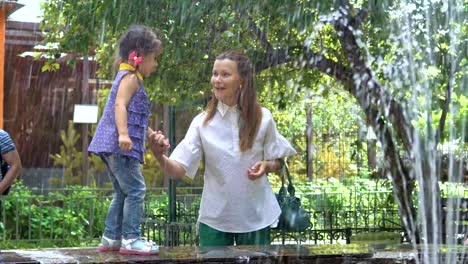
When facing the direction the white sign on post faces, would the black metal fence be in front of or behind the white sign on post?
in front

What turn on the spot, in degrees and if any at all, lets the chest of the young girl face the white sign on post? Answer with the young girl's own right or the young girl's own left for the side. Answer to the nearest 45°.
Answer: approximately 90° to the young girl's own left

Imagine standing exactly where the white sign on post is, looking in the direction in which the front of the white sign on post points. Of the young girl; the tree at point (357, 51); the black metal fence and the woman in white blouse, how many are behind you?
0

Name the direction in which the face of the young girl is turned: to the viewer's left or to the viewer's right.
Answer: to the viewer's right

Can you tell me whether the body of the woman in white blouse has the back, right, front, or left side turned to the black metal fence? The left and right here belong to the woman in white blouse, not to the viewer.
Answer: back

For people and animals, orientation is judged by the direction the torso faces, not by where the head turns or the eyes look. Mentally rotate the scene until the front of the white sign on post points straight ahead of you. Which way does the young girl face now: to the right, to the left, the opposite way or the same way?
to the left

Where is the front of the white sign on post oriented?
toward the camera

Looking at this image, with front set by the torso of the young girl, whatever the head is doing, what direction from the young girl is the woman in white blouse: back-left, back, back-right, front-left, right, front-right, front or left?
front

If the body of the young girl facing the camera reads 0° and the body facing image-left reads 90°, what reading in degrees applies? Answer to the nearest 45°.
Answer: approximately 270°

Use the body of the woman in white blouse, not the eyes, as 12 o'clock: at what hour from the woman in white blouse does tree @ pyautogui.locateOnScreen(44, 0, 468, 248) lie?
The tree is roughly at 7 o'clock from the woman in white blouse.

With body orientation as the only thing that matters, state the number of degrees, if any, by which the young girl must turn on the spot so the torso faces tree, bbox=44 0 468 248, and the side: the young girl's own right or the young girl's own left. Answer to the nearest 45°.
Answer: approximately 45° to the young girl's own left

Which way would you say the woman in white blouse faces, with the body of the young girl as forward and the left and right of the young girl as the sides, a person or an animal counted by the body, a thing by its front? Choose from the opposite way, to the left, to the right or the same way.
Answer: to the right

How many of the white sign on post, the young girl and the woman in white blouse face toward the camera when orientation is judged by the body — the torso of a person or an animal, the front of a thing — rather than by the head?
2

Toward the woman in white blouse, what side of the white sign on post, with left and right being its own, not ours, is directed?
front

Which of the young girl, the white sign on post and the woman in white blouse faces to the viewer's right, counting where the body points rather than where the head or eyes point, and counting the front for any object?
the young girl

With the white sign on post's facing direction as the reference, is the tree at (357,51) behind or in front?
in front

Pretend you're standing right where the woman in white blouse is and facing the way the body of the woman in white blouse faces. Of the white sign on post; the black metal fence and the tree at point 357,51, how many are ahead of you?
0

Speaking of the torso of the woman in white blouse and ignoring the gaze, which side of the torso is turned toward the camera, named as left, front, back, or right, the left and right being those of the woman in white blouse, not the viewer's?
front

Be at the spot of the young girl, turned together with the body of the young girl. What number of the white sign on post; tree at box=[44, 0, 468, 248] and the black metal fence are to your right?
0
